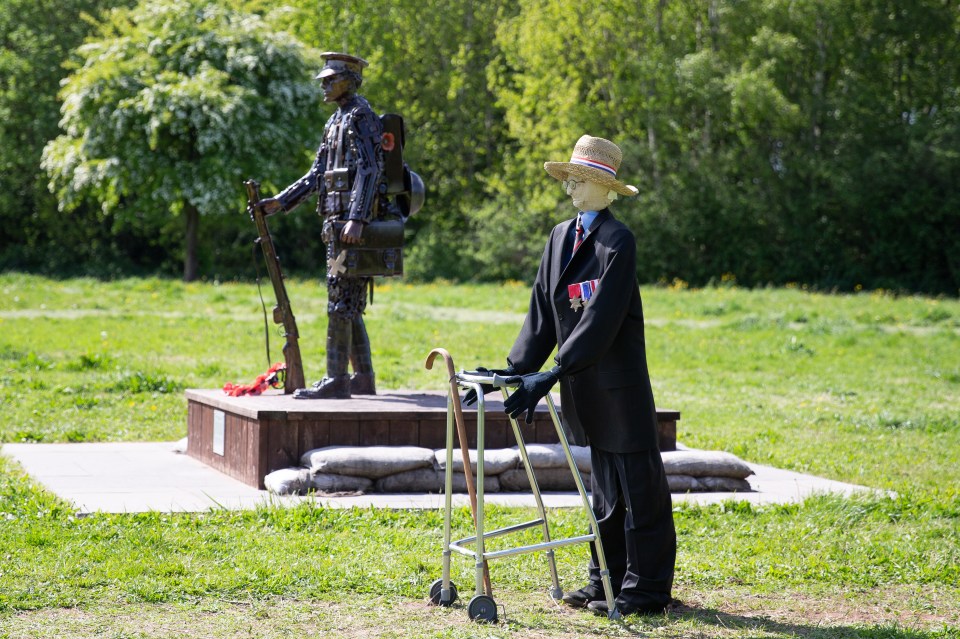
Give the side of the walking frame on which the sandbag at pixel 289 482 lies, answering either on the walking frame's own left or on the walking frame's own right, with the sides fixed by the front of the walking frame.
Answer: on the walking frame's own right

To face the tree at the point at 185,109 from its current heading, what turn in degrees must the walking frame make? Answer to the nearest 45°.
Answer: approximately 90° to its right

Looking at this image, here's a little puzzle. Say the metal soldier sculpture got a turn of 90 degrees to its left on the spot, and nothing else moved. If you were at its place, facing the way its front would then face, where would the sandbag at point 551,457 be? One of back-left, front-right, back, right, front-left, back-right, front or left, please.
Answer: front-left

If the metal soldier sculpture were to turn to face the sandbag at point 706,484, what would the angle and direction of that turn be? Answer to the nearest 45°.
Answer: approximately 180°

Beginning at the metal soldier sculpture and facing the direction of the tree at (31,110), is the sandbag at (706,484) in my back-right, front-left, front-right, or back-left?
back-right

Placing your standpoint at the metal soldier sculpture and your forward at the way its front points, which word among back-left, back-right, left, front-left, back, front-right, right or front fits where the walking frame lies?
left

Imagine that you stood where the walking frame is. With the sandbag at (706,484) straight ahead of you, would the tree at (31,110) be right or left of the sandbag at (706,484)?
left

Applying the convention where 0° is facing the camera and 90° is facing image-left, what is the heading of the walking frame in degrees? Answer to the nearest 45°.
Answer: approximately 90°

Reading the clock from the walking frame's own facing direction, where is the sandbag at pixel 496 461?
The sandbag is roughly at 3 o'clock from the walking frame.

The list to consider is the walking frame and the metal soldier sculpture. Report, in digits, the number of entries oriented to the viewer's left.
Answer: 2

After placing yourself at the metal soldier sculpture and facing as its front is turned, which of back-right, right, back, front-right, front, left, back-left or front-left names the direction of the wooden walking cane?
left

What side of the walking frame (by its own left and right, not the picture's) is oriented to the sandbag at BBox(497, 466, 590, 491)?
right

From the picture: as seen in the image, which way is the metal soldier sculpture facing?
to the viewer's left
